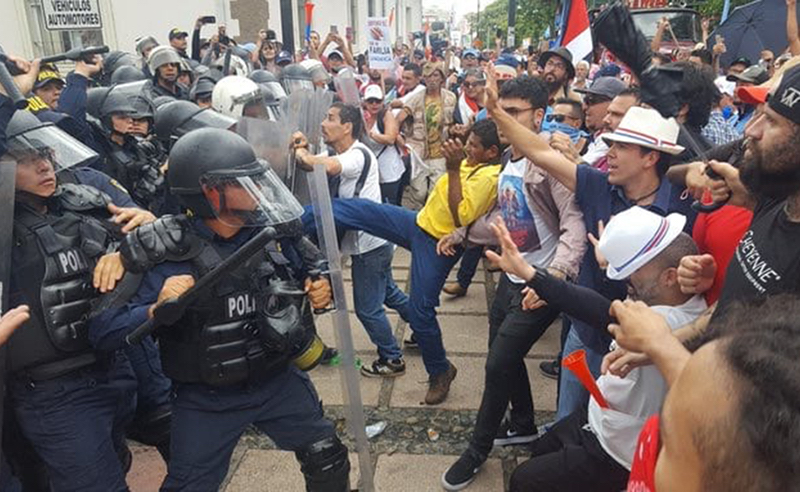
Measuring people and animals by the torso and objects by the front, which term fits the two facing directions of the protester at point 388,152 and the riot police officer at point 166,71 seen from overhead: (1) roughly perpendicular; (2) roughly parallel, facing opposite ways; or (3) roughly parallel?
roughly perpendicular

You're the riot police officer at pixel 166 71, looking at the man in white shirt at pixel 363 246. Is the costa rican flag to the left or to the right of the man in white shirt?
left

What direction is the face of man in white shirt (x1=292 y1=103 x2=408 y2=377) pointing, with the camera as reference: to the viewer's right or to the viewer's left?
to the viewer's left

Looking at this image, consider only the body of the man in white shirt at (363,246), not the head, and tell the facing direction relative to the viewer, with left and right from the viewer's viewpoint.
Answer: facing to the left of the viewer

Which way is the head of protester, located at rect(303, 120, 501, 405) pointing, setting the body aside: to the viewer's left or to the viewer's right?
to the viewer's left

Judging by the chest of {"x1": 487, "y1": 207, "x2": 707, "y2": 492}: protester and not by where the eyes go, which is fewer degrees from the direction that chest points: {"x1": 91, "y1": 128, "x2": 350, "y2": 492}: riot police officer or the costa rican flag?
the riot police officer

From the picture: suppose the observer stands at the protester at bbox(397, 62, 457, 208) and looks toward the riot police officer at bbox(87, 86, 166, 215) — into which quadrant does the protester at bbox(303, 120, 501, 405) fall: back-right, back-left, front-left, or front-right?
front-left

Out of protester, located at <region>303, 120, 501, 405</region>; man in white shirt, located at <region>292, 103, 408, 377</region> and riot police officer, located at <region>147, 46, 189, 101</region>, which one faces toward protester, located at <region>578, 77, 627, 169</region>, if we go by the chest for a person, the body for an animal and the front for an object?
the riot police officer

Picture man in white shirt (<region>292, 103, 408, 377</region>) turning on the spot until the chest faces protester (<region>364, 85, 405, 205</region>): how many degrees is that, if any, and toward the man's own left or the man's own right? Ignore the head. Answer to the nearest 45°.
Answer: approximately 90° to the man's own right

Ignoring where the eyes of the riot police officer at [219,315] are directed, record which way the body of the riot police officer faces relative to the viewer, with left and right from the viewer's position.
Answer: facing the viewer and to the right of the viewer
